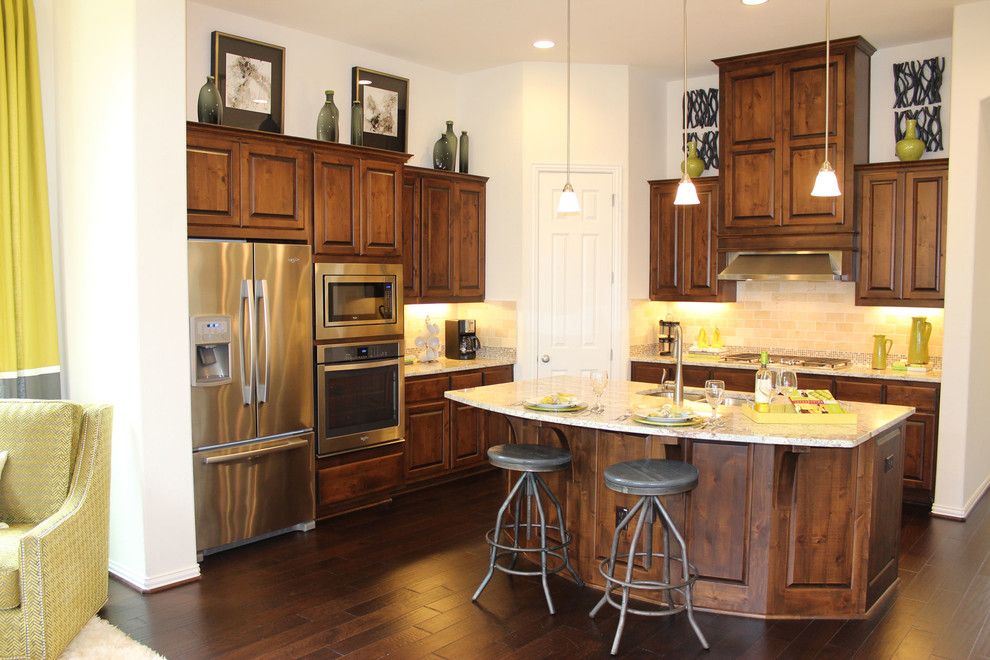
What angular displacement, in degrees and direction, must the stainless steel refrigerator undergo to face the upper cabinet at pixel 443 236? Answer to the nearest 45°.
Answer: approximately 90° to its left

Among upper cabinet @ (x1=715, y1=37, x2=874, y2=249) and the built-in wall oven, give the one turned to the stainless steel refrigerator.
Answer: the upper cabinet

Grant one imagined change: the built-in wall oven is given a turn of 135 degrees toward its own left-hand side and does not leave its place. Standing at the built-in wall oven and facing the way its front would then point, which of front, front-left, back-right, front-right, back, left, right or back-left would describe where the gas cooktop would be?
right

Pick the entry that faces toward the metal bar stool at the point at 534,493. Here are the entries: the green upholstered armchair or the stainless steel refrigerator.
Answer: the stainless steel refrigerator

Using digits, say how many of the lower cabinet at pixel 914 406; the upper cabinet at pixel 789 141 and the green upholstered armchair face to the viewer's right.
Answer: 0

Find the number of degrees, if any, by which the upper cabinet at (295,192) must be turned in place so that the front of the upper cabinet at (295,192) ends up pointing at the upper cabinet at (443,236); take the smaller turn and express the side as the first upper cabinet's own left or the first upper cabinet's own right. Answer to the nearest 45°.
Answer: approximately 90° to the first upper cabinet's own left

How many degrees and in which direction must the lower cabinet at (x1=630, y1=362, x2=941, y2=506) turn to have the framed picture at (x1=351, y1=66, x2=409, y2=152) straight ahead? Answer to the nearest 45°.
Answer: approximately 45° to its right

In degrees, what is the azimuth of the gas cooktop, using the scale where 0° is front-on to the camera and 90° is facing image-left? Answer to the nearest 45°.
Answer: approximately 45°

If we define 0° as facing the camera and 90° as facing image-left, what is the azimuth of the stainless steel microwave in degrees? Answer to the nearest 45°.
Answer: approximately 315°

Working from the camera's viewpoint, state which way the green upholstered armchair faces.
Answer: facing the viewer and to the left of the viewer

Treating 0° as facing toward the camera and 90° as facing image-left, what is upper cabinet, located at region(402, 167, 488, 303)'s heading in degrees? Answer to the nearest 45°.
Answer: approximately 315°

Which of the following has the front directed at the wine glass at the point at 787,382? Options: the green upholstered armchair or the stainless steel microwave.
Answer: the stainless steel microwave
